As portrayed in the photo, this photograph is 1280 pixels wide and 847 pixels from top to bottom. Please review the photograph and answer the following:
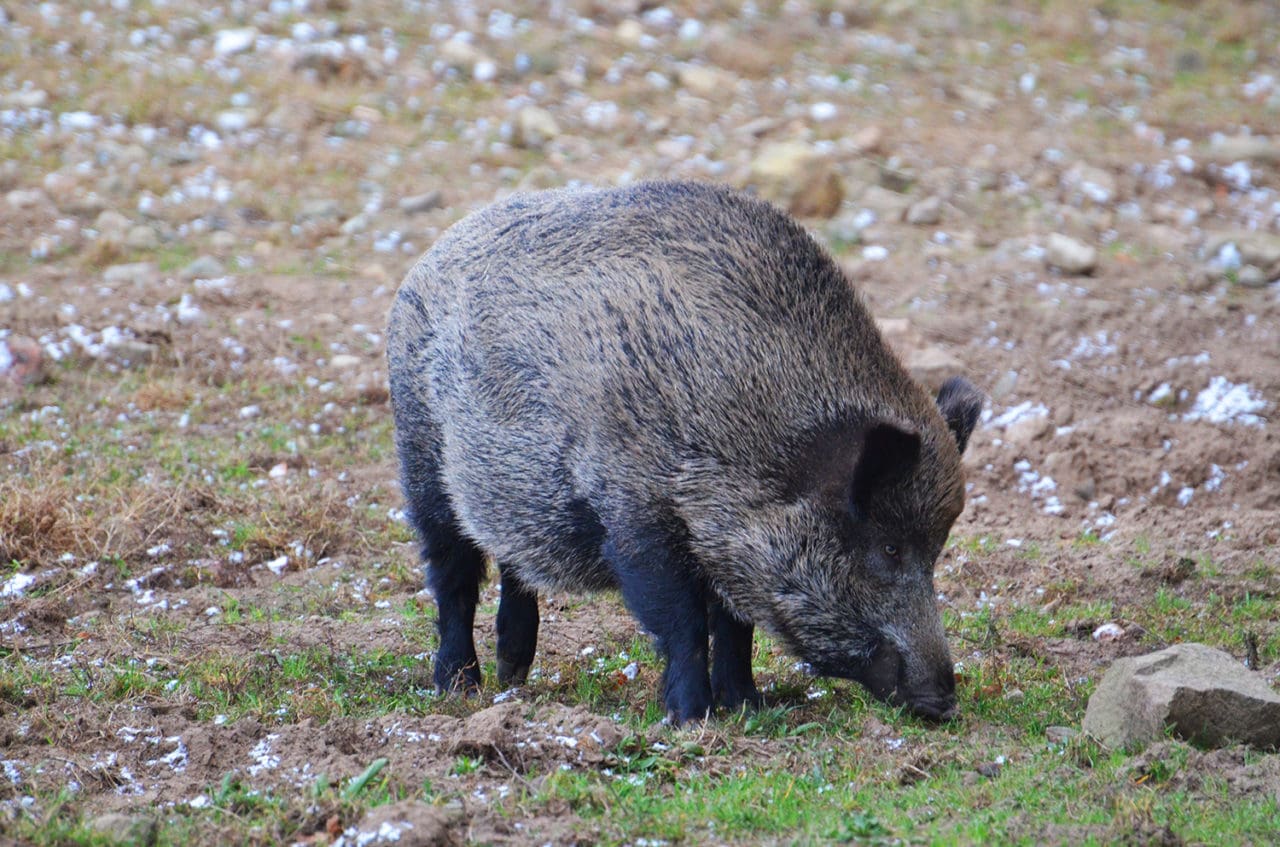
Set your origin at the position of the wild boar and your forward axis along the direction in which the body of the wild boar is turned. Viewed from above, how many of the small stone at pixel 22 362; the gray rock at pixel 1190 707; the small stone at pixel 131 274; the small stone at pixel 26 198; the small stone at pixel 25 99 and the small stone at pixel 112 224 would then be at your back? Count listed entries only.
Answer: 5

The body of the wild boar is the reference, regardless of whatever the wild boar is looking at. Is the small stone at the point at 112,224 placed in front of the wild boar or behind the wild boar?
behind

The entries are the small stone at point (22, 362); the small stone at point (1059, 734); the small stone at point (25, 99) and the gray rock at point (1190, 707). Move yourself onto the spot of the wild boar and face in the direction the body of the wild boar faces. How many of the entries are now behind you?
2

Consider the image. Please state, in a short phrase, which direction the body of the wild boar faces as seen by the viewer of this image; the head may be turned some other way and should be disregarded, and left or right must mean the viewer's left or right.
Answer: facing the viewer and to the right of the viewer

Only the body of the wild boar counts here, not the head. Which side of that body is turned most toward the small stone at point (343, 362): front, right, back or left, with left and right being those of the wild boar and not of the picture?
back

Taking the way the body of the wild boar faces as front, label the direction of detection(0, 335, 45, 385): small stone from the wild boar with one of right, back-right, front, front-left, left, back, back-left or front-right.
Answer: back
